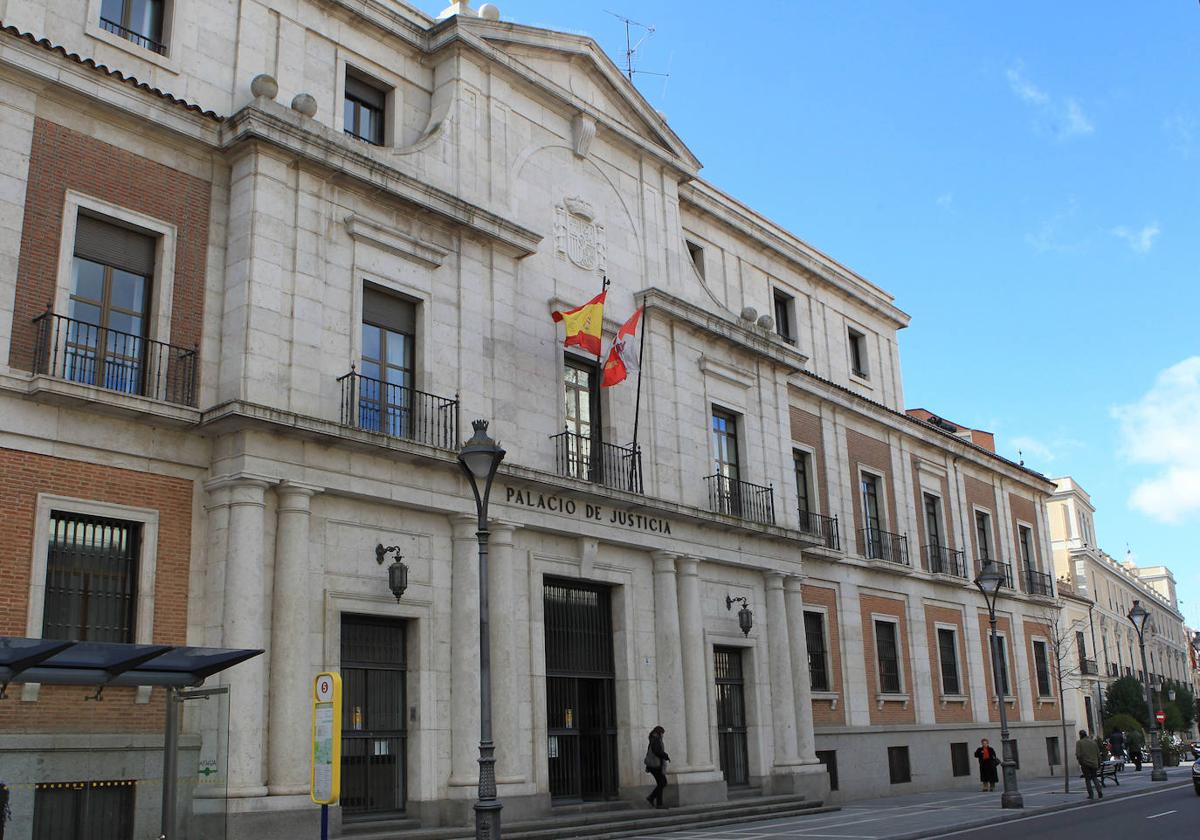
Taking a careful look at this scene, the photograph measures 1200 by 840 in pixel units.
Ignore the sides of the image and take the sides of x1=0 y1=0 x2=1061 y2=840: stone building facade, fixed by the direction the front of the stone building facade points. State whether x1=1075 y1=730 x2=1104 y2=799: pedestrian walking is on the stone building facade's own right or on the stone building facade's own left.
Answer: on the stone building facade's own left

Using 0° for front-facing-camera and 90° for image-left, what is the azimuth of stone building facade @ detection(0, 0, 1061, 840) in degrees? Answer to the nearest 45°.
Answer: approximately 315°

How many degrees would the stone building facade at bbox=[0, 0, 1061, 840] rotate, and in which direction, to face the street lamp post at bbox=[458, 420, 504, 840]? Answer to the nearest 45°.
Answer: approximately 45° to its right

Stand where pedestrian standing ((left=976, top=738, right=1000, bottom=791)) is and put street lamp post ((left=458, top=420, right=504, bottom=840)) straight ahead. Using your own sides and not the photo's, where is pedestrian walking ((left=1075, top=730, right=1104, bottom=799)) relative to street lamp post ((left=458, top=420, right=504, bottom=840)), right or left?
left

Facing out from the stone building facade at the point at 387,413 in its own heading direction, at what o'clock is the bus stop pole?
The bus stop pole is roughly at 2 o'clock from the stone building facade.

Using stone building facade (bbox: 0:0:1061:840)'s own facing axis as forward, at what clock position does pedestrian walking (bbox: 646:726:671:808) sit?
The pedestrian walking is roughly at 12 o'clock from the stone building facade.

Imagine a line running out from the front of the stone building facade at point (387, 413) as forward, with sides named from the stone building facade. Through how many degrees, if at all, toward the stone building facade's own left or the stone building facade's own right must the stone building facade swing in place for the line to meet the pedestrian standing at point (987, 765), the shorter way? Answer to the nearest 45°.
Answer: approximately 90° to the stone building facade's own left

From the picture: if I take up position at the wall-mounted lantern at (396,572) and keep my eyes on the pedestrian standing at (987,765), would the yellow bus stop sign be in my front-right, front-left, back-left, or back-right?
back-right

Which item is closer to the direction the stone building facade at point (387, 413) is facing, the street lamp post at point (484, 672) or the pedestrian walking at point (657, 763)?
the street lamp post
